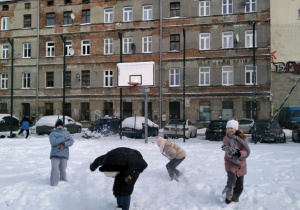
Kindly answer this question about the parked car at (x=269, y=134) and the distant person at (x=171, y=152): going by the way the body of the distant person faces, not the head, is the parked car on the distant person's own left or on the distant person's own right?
on the distant person's own right

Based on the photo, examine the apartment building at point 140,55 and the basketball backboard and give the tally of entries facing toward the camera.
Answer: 2

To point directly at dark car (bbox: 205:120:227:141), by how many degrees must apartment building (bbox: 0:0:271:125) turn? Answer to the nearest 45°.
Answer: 0° — it already faces it

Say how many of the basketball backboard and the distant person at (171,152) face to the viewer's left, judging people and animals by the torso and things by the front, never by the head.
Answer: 1

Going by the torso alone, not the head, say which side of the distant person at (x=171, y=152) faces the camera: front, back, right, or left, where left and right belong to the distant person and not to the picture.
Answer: left

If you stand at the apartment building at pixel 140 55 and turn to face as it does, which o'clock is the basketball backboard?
The basketball backboard is roughly at 12 o'clock from the apartment building.

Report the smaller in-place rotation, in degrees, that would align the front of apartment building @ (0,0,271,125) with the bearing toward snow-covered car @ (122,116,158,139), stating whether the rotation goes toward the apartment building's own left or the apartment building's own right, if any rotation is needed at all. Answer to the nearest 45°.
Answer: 0° — it already faces it

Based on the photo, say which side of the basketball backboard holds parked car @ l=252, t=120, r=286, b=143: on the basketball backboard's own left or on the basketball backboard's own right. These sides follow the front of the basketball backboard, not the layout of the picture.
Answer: on the basketball backboard's own left

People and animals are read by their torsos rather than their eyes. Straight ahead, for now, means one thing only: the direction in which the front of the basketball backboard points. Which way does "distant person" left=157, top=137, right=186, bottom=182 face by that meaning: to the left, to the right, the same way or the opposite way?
to the right
